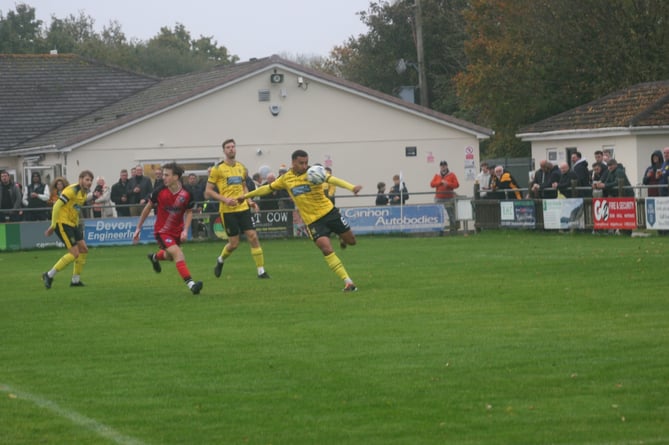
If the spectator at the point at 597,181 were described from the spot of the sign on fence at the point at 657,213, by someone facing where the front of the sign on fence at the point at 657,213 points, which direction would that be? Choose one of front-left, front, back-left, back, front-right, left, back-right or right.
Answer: back-right

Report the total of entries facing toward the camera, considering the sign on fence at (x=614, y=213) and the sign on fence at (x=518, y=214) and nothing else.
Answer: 2

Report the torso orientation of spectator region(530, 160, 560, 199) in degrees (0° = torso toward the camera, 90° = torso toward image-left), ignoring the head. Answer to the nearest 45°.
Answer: approximately 45°

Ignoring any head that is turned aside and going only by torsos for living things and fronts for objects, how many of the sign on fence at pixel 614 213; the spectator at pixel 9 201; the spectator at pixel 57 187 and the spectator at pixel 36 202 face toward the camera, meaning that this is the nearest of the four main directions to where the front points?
4

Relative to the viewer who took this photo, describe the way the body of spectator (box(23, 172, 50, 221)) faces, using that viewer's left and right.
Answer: facing the viewer

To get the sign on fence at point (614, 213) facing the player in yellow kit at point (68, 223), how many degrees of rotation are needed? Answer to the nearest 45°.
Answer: approximately 45° to its right

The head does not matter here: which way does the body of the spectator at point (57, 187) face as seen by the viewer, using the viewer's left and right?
facing the viewer

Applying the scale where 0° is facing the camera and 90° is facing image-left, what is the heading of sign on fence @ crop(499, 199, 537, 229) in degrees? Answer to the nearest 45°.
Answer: approximately 0°

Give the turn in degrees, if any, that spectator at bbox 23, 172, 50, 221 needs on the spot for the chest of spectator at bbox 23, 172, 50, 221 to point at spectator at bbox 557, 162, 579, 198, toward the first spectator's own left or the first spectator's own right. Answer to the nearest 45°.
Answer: approximately 45° to the first spectator's own left

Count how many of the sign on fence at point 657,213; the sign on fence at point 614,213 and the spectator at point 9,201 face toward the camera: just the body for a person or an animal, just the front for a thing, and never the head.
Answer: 3

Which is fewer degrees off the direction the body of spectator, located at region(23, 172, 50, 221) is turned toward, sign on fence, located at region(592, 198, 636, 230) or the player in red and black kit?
the player in red and black kit

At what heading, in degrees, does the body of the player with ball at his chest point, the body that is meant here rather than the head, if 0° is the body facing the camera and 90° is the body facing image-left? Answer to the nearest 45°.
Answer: approximately 0°

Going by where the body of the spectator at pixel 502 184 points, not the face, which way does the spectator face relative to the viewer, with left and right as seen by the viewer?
facing the viewer and to the left of the viewer

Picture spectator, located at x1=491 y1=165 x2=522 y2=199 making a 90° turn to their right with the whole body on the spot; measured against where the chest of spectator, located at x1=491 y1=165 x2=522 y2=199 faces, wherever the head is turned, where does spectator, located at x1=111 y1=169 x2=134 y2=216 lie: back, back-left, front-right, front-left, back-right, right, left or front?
front-left

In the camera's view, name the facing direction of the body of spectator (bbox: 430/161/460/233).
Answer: toward the camera
